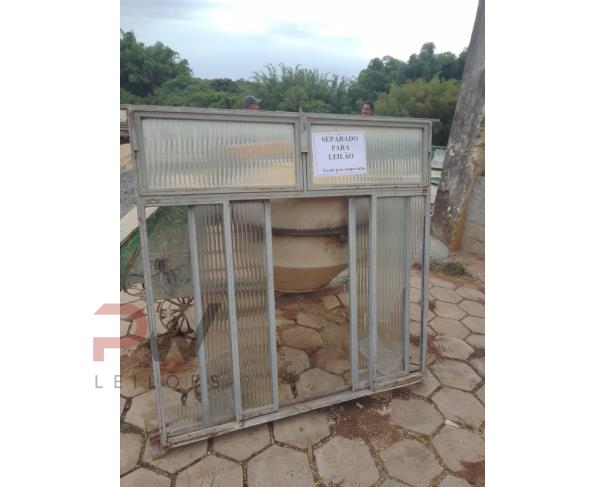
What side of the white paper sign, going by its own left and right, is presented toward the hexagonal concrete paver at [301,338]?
back

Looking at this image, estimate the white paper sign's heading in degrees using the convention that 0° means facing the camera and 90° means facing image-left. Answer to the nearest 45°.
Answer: approximately 0°

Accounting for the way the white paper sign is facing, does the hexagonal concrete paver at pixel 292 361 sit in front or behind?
behind

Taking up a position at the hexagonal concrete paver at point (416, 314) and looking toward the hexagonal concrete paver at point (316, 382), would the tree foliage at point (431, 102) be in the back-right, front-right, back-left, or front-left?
back-right

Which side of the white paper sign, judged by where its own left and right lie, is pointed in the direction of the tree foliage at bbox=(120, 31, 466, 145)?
back

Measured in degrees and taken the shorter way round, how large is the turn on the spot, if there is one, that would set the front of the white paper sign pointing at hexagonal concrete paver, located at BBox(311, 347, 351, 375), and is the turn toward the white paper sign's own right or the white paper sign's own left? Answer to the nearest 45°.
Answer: approximately 180°
